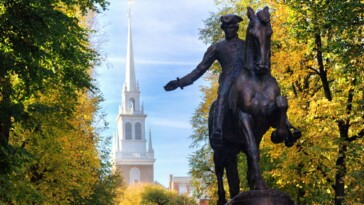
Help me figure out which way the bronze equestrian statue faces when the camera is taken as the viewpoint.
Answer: facing the viewer and to the right of the viewer

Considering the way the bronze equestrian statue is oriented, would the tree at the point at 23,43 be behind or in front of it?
behind

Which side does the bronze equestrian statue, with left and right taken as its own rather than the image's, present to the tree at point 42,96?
back
